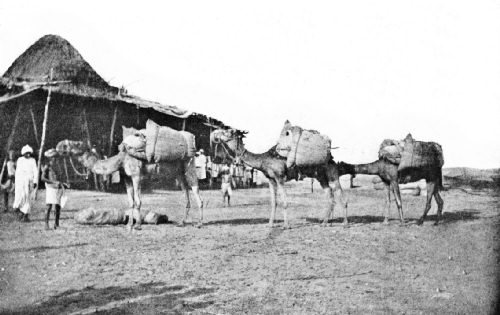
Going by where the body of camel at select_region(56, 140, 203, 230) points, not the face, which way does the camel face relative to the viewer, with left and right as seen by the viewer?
facing to the left of the viewer

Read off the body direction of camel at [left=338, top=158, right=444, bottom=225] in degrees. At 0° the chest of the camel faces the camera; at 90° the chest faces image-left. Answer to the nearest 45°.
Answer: approximately 90°

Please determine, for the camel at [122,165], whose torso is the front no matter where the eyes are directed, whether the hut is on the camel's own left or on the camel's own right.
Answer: on the camel's own right

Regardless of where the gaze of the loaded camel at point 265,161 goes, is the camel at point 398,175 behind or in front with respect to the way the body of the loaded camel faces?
behind

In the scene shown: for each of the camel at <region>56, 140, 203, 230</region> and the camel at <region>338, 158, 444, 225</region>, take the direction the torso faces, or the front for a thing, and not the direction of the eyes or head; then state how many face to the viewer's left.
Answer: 2

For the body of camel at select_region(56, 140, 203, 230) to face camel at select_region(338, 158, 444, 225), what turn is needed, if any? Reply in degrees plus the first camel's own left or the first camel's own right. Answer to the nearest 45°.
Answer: approximately 180°

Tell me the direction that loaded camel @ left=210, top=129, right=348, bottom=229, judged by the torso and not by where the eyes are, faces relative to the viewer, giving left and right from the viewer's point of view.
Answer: facing to the left of the viewer

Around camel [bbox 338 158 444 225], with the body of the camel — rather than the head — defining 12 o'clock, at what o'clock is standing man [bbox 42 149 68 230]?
The standing man is roughly at 11 o'clock from the camel.

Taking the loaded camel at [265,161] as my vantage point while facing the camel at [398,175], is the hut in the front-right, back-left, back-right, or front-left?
back-left

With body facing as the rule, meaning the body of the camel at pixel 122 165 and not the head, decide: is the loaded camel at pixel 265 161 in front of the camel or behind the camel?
behind
